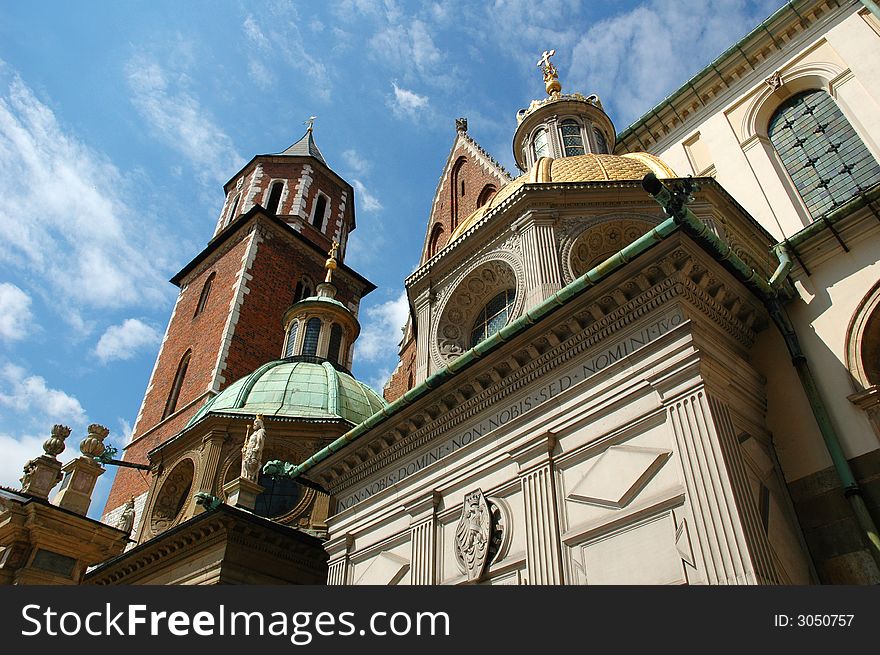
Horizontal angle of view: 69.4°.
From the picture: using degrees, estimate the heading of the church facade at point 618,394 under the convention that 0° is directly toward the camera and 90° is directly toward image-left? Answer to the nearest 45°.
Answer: approximately 45°

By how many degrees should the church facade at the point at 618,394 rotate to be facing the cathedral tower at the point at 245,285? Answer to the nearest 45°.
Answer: approximately 90° to its right
